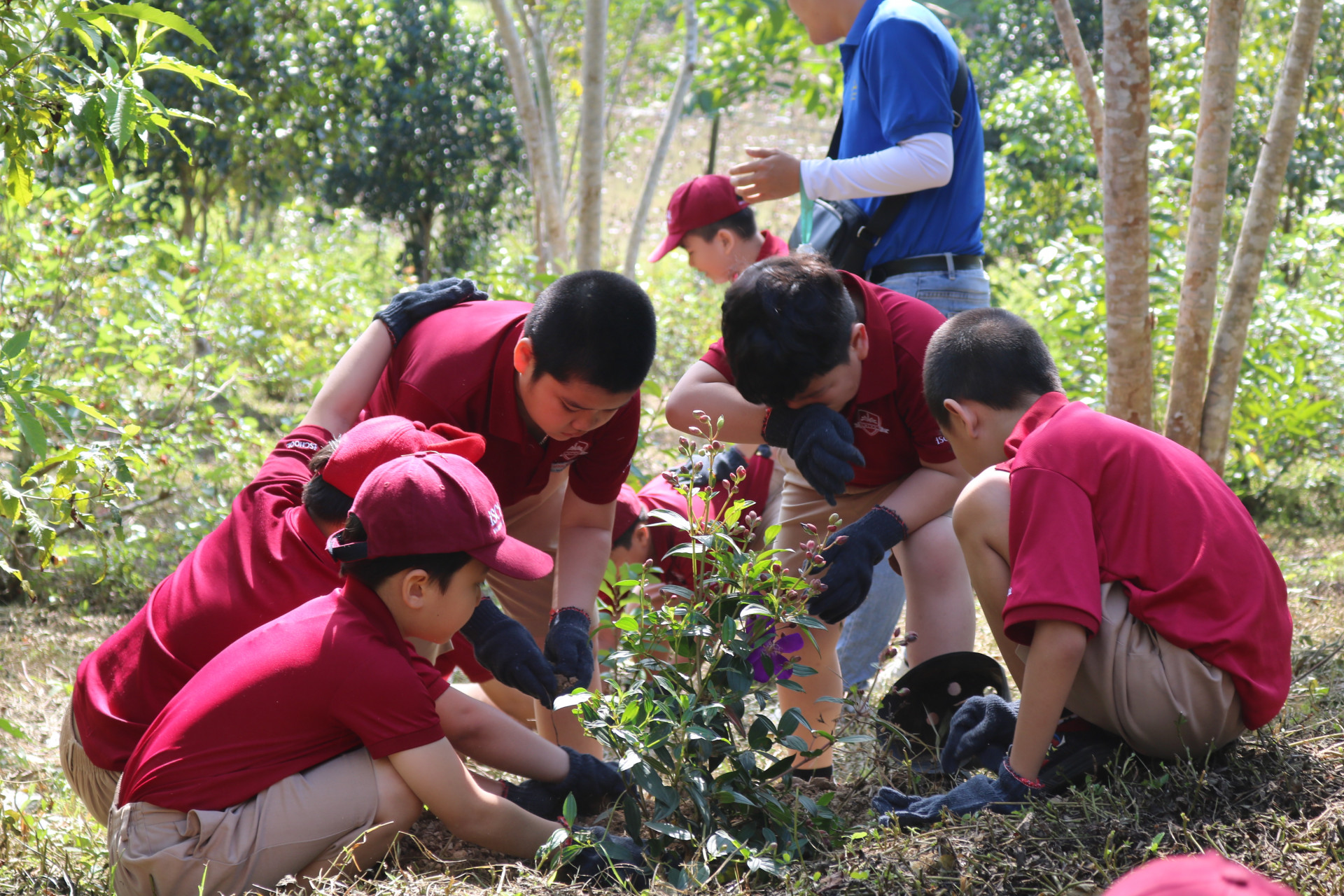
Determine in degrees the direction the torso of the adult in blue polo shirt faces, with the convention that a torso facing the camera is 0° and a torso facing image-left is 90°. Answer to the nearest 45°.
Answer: approximately 90°

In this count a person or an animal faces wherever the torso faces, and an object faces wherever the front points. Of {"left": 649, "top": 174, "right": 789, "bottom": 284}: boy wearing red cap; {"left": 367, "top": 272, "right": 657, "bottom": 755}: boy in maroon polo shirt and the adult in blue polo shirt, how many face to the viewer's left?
2

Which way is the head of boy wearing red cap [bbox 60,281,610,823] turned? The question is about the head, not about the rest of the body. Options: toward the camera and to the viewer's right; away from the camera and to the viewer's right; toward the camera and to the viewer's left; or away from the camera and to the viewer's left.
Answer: away from the camera and to the viewer's right

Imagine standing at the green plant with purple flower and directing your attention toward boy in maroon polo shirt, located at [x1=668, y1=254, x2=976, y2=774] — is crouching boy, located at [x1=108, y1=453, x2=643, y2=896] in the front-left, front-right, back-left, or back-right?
back-left

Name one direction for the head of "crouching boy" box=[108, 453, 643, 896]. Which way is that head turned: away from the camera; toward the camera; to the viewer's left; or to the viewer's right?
to the viewer's right

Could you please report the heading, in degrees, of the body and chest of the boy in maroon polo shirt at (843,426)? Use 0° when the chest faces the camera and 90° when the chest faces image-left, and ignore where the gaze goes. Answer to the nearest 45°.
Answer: approximately 45°

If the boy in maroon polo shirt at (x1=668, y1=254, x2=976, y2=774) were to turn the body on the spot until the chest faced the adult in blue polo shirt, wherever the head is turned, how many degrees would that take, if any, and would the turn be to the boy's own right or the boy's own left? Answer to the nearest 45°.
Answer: approximately 135° to the boy's own right

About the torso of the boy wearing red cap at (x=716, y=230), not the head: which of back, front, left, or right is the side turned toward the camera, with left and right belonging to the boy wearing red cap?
left

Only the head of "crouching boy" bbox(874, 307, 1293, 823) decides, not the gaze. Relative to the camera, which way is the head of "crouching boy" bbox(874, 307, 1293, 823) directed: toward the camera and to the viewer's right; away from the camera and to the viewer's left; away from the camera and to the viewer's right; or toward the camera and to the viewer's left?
away from the camera and to the viewer's left

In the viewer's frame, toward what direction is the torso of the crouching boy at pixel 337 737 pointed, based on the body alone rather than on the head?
to the viewer's right
